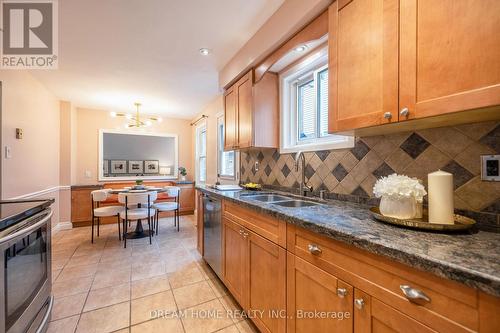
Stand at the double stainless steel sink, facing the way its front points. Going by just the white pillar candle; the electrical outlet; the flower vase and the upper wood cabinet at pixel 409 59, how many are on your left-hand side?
4

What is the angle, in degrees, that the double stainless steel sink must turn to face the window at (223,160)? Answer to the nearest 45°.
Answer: approximately 90° to its right

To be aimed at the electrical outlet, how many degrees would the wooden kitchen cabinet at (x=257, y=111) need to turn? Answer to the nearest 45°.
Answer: approximately 90° to its left

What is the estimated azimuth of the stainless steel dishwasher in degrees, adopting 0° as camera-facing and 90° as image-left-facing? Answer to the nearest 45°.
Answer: approximately 90°

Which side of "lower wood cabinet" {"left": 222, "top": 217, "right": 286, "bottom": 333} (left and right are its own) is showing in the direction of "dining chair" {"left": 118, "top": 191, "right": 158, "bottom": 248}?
right

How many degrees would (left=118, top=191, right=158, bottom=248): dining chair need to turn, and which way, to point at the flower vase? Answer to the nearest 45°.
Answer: approximately 180°

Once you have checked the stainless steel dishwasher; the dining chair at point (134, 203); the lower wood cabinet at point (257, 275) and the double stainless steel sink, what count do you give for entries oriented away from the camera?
1

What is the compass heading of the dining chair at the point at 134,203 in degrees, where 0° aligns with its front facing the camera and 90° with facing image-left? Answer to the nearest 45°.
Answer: approximately 180°

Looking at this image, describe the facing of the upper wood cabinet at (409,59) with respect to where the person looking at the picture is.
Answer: facing the viewer and to the left of the viewer

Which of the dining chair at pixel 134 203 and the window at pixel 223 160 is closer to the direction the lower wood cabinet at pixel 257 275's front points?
the dining chair

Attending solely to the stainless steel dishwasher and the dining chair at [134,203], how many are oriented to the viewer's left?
1

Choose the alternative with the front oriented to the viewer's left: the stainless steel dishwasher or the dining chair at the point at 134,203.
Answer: the stainless steel dishwasher
